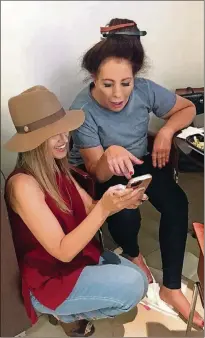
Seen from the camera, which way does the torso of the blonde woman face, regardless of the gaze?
to the viewer's right
